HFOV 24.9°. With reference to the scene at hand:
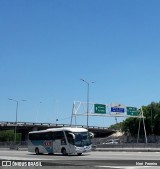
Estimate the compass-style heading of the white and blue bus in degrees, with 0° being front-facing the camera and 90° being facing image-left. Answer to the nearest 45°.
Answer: approximately 315°
